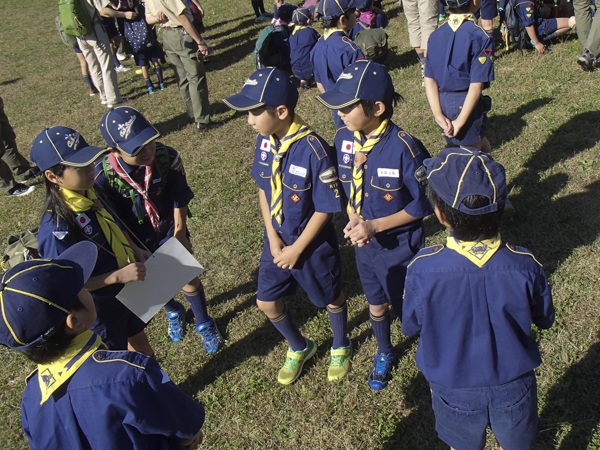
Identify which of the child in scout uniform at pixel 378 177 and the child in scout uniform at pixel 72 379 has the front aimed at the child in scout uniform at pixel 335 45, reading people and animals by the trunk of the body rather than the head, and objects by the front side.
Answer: the child in scout uniform at pixel 72 379

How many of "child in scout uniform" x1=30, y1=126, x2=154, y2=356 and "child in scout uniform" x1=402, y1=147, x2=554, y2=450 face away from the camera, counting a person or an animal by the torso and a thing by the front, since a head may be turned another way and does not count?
1

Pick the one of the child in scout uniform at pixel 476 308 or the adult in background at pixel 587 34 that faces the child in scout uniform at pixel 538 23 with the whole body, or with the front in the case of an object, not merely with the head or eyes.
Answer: the child in scout uniform at pixel 476 308

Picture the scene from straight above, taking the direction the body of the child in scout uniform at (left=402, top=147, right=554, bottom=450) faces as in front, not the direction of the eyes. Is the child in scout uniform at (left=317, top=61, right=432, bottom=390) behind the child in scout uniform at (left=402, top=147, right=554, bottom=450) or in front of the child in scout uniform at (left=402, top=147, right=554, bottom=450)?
in front

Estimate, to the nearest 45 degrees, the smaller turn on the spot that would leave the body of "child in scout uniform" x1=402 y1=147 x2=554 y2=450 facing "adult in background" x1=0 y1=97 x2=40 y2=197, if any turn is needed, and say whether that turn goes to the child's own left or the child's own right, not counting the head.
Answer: approximately 45° to the child's own left

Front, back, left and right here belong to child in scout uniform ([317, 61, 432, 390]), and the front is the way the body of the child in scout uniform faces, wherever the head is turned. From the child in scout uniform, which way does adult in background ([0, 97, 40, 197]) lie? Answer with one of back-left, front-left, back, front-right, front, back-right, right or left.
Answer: right

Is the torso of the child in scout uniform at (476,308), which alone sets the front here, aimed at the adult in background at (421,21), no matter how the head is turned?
yes

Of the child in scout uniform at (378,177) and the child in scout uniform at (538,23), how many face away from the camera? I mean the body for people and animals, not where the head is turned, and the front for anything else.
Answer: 0

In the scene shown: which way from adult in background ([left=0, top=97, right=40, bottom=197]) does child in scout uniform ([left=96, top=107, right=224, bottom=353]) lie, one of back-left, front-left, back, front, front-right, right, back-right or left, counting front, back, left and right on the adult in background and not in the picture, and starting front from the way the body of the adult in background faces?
right

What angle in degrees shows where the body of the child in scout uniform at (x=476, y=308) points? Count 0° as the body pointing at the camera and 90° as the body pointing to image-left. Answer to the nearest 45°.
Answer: approximately 180°

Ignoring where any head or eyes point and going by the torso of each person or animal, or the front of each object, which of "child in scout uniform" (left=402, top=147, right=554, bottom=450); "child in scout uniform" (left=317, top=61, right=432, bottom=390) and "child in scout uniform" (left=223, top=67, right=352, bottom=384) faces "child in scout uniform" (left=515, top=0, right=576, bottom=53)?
"child in scout uniform" (left=402, top=147, right=554, bottom=450)

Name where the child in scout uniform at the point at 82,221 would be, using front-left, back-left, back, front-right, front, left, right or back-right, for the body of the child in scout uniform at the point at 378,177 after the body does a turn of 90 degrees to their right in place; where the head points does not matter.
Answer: front-left

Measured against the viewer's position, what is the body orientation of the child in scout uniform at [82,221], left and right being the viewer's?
facing the viewer and to the right of the viewer

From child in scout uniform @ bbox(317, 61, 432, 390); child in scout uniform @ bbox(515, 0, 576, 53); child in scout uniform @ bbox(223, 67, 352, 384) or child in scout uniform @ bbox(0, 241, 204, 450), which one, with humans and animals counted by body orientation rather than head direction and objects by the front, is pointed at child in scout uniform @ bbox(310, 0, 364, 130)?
child in scout uniform @ bbox(0, 241, 204, 450)

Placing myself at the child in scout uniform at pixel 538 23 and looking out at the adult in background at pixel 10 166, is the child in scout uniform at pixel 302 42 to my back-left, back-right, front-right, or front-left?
front-right

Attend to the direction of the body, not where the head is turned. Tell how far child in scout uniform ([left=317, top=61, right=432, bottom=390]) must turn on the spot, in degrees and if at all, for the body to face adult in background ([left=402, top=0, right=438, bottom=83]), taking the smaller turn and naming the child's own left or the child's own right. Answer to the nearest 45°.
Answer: approximately 135° to the child's own right
